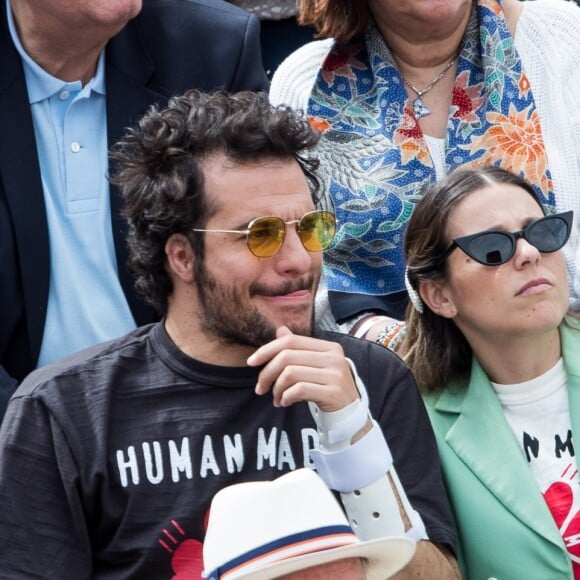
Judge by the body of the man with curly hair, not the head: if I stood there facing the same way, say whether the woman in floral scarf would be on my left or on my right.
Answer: on my left

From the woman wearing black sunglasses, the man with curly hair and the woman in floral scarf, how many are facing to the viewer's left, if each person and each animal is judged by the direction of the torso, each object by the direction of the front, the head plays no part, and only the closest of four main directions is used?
0

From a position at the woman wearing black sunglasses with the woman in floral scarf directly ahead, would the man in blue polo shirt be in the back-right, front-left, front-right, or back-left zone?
front-left

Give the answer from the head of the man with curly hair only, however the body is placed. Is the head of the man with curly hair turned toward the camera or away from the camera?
toward the camera

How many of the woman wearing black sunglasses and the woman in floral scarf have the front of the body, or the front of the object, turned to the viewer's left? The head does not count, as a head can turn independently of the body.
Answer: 0

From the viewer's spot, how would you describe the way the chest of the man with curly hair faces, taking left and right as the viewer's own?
facing the viewer and to the right of the viewer

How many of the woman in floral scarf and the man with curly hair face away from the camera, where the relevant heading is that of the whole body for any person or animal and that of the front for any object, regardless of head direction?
0

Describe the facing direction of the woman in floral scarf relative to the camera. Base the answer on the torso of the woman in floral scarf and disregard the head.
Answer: toward the camera

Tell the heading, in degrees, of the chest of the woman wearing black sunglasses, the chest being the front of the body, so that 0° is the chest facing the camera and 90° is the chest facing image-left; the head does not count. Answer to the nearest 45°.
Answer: approximately 315°

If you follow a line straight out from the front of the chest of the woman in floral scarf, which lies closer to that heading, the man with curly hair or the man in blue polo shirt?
the man with curly hair

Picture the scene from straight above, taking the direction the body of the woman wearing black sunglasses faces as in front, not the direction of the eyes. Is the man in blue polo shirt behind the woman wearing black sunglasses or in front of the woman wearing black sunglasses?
behind

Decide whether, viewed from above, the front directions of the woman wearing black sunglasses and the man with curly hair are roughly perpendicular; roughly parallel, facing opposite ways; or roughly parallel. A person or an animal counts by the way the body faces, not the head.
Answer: roughly parallel

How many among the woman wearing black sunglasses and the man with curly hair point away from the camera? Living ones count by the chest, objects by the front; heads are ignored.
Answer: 0
